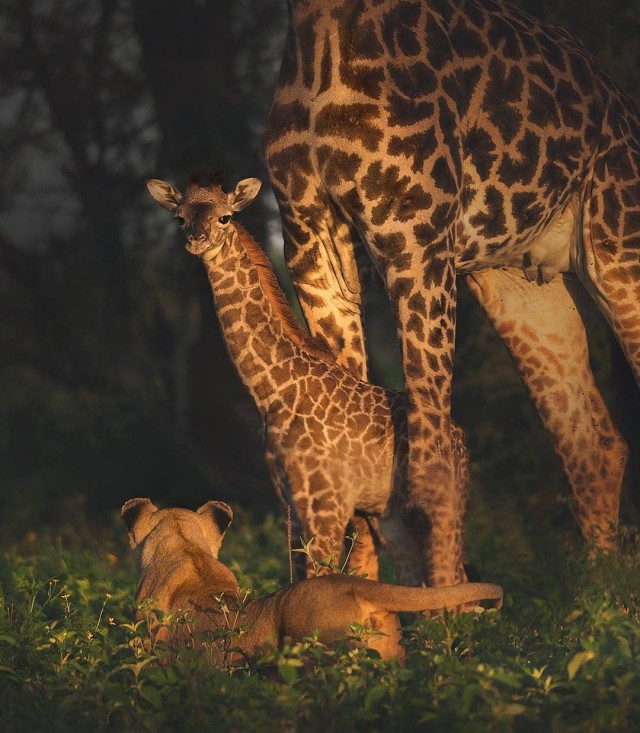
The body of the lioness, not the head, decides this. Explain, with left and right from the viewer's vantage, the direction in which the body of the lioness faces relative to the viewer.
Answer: facing away from the viewer and to the left of the viewer

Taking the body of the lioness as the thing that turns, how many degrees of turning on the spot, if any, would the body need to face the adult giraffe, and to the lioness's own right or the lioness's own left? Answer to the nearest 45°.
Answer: approximately 45° to the lioness's own right
